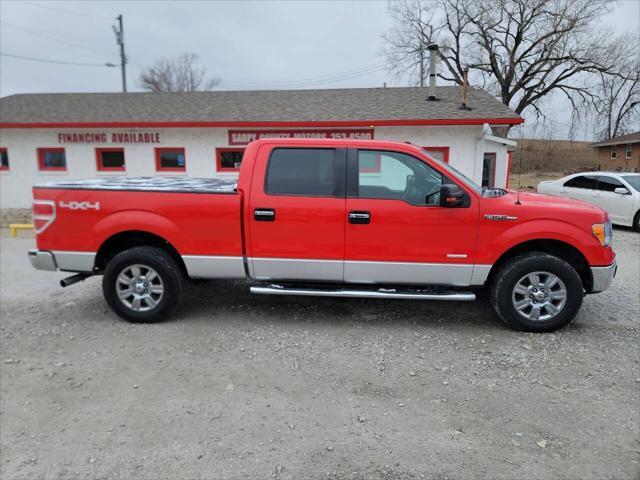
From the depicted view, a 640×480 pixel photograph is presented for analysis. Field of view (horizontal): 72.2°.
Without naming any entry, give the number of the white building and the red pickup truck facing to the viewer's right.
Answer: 1

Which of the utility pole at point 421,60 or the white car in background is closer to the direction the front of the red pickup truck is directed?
the white car in background

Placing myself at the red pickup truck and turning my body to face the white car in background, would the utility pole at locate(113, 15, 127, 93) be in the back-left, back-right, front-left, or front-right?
front-left

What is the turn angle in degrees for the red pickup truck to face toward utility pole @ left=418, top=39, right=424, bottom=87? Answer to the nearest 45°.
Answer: approximately 90° to its left

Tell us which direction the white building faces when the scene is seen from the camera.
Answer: facing the viewer

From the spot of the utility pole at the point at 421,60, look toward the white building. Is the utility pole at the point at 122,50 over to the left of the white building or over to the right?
right

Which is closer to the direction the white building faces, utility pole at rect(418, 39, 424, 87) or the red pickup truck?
the red pickup truck

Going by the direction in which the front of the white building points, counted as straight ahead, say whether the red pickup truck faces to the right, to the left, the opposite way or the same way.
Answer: to the left

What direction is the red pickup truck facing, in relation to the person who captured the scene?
facing to the right of the viewer

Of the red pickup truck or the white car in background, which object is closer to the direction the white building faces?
the red pickup truck

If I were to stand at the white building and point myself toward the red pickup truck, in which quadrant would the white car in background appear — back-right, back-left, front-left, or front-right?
front-left

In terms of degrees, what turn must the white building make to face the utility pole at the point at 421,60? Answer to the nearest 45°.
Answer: approximately 135° to its left

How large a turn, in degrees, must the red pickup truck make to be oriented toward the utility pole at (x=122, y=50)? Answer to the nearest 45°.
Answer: approximately 135° to its left

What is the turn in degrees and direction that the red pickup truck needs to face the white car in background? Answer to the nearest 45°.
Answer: approximately 45° to its left

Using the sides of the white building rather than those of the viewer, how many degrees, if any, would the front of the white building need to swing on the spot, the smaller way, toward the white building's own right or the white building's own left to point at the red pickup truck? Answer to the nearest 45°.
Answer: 0° — it already faces it
